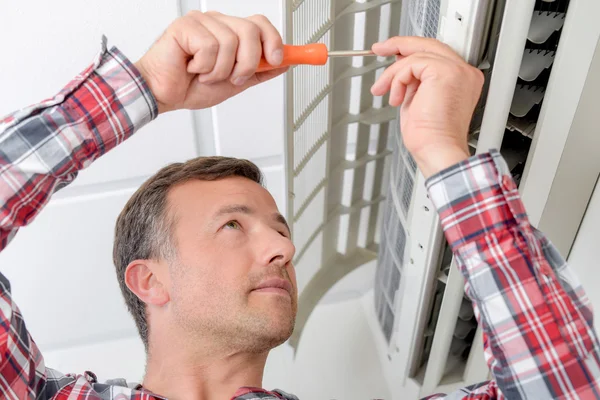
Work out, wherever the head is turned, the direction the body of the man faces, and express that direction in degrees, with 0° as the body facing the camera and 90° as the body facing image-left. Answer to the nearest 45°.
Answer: approximately 315°

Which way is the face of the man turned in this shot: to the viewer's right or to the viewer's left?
to the viewer's right
